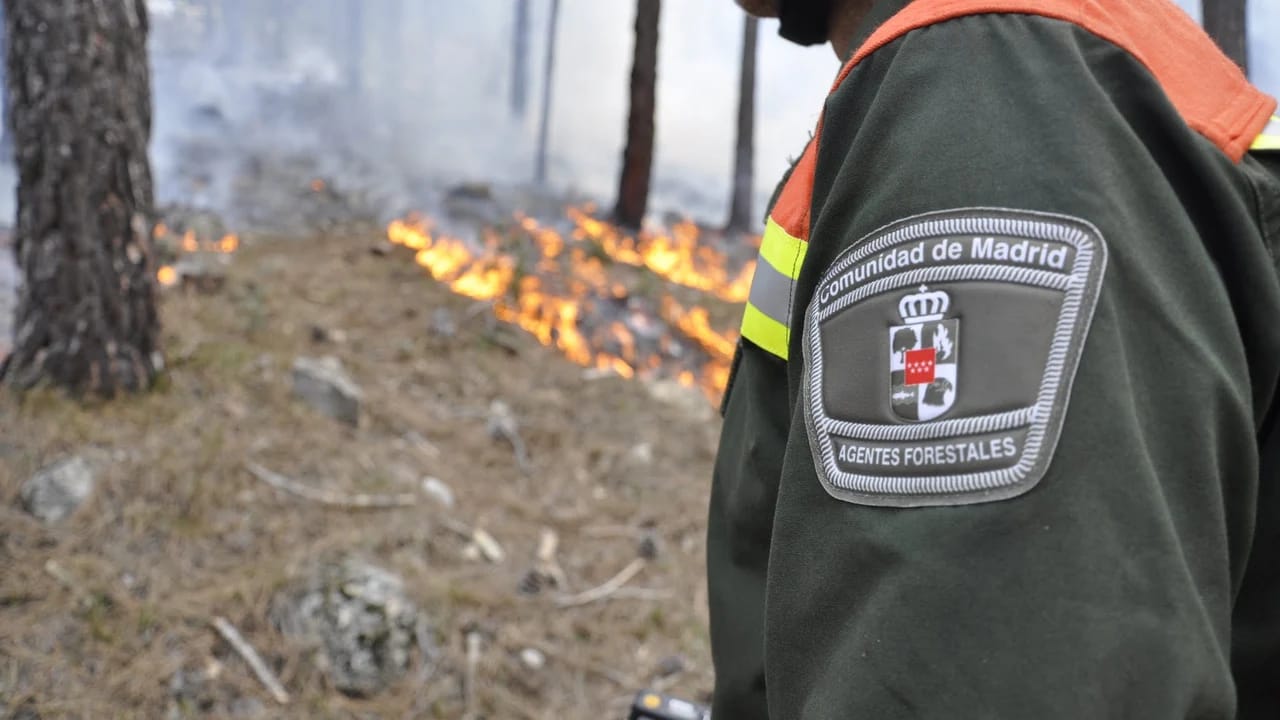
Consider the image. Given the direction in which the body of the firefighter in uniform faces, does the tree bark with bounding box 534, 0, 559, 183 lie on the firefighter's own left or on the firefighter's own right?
on the firefighter's own right

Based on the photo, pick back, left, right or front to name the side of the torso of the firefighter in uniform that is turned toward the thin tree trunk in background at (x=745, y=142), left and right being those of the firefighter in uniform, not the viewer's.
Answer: right

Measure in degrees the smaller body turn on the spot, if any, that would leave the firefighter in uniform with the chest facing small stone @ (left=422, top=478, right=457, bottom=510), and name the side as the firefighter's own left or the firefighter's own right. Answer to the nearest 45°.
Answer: approximately 45° to the firefighter's own right

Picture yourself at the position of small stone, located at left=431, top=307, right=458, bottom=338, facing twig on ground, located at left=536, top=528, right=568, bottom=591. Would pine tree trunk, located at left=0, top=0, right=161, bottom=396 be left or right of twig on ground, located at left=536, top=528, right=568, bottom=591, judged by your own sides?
right

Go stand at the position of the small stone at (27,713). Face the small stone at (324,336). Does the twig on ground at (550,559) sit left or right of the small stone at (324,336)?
right

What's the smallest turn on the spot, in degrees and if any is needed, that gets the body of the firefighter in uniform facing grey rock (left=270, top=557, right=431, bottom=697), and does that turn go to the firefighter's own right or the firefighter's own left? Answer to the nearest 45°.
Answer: approximately 45° to the firefighter's own right

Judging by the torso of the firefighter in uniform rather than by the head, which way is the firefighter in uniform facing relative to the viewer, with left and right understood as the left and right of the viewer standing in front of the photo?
facing to the left of the viewer

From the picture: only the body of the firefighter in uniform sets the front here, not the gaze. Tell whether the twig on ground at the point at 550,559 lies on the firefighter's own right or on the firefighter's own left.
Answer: on the firefighter's own right
